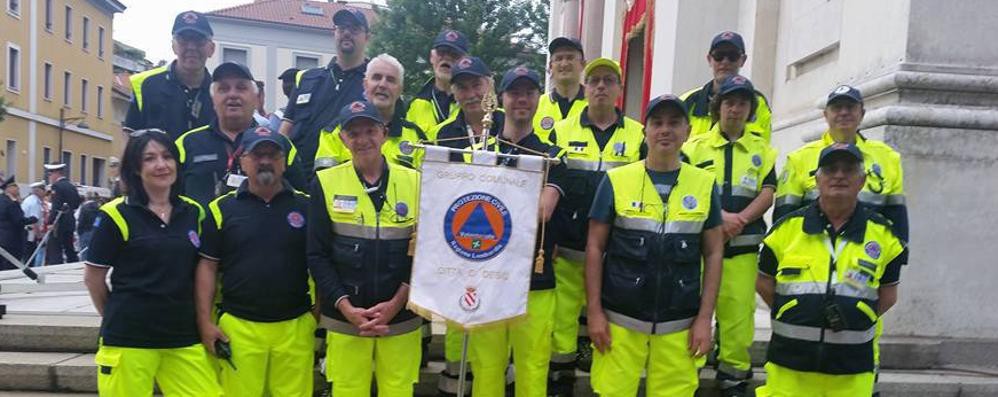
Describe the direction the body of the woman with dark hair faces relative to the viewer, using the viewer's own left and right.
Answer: facing the viewer and to the right of the viewer

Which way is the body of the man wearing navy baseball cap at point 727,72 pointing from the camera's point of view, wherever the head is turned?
toward the camera

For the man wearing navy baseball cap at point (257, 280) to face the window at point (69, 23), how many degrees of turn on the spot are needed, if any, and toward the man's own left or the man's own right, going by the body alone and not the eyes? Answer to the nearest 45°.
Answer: approximately 180°

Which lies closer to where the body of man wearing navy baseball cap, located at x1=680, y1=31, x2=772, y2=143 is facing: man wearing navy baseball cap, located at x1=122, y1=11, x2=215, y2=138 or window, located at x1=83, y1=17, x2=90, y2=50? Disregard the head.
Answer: the man wearing navy baseball cap

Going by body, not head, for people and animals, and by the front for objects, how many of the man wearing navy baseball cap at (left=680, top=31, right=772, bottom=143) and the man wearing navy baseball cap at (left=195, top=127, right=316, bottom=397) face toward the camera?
2
